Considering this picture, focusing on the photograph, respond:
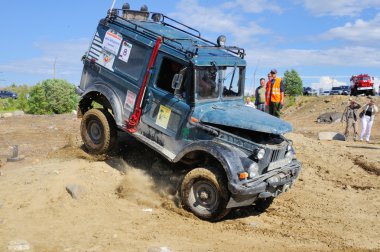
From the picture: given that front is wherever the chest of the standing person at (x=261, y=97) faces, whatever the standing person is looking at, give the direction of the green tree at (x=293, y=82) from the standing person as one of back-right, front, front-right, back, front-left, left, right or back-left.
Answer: back-left

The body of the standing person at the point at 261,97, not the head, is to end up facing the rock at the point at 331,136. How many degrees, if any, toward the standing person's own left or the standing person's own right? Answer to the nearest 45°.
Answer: approximately 90° to the standing person's own left

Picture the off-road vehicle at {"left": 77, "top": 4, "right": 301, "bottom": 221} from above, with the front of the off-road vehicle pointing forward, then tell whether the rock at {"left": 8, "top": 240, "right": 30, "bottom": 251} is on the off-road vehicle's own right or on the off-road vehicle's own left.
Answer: on the off-road vehicle's own right

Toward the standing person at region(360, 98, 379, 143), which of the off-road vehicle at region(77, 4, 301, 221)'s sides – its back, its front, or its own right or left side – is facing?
left

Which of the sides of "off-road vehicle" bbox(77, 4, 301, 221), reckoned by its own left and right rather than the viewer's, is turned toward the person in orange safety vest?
left

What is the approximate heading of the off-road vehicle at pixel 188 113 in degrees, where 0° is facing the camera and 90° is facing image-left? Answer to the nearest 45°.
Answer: approximately 315°

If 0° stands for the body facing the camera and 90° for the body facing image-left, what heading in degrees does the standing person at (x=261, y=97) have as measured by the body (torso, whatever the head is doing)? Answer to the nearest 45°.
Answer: approximately 315°
